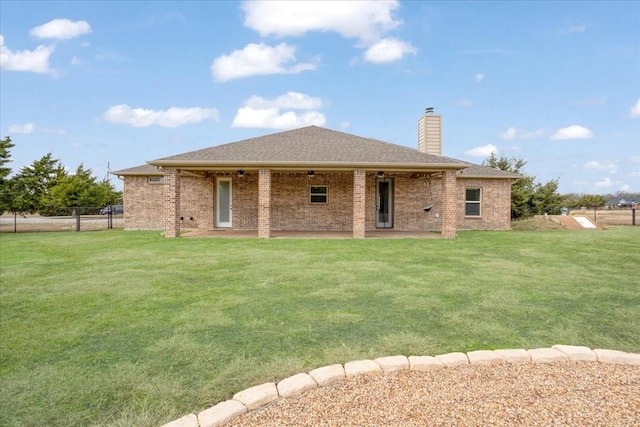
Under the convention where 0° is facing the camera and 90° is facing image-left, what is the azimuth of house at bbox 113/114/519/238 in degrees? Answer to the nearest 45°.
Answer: approximately 180°

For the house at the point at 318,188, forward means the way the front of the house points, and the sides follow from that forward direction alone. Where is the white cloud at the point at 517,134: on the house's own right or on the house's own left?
on the house's own right

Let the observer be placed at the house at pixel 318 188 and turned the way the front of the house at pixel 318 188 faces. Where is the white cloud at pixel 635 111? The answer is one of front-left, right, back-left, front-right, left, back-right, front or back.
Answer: right

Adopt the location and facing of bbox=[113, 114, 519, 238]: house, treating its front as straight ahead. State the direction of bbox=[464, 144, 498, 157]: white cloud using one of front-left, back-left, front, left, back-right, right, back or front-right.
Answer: front-right

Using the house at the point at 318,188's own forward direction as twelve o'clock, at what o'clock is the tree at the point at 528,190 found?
The tree is roughly at 2 o'clock from the house.
